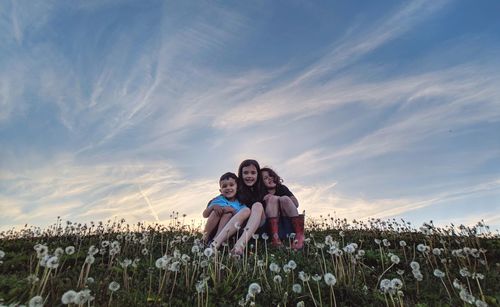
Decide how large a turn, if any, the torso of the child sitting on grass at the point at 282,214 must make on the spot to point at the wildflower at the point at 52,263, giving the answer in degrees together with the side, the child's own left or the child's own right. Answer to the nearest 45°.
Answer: approximately 45° to the child's own right

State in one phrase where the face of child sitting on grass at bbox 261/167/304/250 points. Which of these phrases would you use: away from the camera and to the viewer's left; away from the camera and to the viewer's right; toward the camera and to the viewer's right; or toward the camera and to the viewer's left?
toward the camera and to the viewer's left

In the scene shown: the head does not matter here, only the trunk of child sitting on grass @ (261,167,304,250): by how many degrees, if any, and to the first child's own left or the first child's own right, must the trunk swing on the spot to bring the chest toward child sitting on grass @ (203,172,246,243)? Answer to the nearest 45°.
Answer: approximately 90° to the first child's own right

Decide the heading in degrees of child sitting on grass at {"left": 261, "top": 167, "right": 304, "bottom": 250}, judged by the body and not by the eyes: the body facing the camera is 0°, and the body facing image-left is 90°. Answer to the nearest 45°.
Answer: approximately 0°
